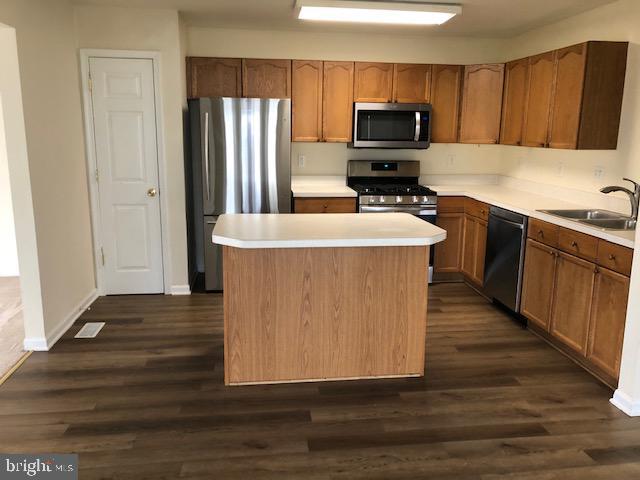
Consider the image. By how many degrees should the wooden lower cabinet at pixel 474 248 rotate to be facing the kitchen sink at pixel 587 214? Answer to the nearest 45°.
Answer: approximately 90° to its left

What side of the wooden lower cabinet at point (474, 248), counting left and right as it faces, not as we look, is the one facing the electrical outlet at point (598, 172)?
left

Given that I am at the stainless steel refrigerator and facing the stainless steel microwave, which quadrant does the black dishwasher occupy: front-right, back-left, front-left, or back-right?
front-right

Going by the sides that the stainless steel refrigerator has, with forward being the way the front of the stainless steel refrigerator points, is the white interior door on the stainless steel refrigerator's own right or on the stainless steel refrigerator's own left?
on the stainless steel refrigerator's own right

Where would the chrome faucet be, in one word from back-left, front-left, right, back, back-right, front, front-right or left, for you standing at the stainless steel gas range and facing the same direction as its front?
front-left

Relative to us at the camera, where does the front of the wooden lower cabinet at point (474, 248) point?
facing the viewer and to the left of the viewer

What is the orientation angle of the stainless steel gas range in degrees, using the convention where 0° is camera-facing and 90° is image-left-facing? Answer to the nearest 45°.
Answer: approximately 0°

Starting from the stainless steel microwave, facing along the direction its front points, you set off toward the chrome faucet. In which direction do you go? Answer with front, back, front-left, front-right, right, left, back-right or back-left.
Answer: front-left

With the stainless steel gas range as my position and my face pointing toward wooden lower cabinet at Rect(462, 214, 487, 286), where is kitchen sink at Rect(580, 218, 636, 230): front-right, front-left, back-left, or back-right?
front-right

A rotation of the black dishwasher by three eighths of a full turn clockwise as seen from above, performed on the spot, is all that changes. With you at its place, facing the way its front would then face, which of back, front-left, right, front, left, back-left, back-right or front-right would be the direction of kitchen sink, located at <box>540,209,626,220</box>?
right

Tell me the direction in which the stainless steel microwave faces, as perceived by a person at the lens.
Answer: facing the viewer

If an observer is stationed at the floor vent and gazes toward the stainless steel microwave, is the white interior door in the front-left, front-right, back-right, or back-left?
front-left

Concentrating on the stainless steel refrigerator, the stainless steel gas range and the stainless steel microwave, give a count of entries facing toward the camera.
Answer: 3

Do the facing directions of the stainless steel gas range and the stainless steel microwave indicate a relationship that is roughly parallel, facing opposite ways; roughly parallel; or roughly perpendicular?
roughly parallel
